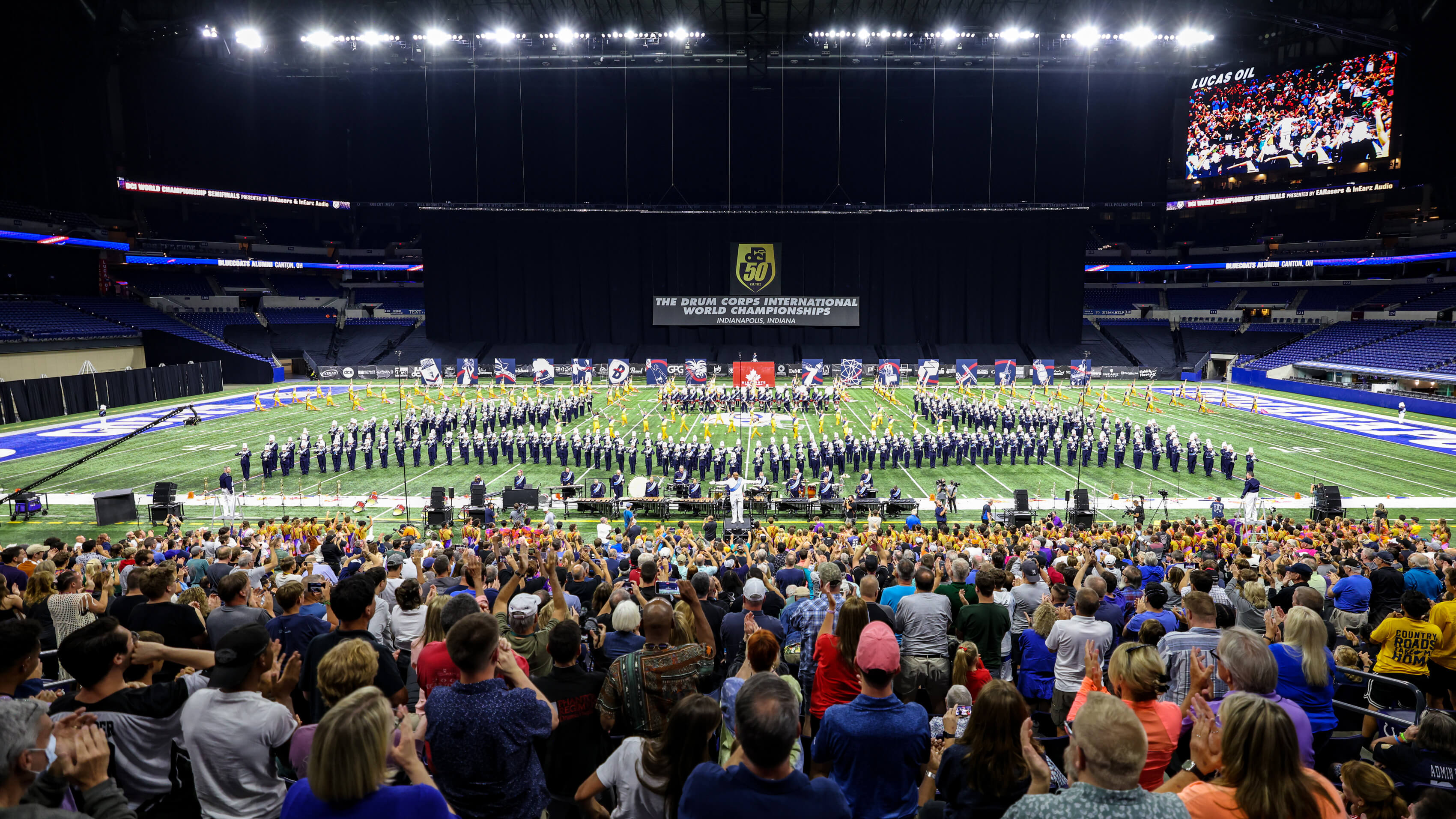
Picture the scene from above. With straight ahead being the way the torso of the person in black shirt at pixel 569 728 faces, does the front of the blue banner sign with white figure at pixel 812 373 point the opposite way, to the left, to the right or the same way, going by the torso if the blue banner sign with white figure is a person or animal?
the opposite way

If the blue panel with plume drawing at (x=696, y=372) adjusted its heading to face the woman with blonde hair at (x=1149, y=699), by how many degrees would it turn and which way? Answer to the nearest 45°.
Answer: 0° — it already faces them

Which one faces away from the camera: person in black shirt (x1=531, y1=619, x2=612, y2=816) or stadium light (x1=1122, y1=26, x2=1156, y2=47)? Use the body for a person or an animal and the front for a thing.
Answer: the person in black shirt

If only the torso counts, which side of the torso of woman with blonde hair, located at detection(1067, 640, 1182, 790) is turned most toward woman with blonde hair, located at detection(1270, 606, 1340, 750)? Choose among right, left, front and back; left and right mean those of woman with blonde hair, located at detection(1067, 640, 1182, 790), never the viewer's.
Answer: right

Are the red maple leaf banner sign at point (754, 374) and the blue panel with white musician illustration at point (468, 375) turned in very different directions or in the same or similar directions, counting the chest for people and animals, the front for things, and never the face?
same or similar directions

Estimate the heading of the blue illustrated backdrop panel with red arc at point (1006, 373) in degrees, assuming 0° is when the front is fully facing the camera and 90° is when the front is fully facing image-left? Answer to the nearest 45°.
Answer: approximately 0°

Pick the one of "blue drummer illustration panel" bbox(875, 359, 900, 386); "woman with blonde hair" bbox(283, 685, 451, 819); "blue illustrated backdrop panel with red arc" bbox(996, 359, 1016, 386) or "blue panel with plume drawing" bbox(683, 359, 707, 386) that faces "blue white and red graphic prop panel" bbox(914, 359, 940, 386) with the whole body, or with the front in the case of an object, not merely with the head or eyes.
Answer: the woman with blonde hair

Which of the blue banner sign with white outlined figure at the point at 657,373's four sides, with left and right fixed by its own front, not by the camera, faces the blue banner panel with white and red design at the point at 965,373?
left

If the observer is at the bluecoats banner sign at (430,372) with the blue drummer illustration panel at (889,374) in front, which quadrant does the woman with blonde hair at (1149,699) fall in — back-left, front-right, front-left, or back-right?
front-right

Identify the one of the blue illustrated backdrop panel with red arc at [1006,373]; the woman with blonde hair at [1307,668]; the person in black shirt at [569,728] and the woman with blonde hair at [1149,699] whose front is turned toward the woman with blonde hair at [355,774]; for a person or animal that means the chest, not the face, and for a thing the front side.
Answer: the blue illustrated backdrop panel with red arc

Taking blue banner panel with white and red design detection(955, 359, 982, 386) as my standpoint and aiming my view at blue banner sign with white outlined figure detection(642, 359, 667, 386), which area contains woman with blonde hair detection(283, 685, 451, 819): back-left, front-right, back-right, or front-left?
front-left

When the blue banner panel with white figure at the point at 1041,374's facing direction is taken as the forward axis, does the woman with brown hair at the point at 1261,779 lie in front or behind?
in front

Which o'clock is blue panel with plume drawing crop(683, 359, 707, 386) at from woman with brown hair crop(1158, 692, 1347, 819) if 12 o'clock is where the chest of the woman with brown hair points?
The blue panel with plume drawing is roughly at 12 o'clock from the woman with brown hair.

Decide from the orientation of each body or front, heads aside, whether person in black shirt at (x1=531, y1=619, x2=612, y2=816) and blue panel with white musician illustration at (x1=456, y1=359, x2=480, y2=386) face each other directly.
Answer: yes

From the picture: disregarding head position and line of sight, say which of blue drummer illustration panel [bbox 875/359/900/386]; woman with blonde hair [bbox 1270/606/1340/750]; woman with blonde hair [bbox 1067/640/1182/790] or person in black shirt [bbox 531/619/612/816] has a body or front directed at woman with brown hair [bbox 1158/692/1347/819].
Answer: the blue drummer illustration panel

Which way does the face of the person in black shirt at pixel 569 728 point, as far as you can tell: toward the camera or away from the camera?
away from the camera

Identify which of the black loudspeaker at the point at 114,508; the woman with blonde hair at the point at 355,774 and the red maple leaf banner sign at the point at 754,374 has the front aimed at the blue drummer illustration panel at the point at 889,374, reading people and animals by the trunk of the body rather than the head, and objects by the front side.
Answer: the woman with blonde hair

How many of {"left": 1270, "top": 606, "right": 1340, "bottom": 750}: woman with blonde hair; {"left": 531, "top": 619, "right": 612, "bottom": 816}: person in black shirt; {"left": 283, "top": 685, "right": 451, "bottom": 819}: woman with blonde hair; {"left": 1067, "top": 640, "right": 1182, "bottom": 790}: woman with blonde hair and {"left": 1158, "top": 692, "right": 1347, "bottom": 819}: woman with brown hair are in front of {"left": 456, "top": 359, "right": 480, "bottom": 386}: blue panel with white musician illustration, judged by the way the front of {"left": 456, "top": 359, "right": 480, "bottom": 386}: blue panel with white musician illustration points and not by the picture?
5

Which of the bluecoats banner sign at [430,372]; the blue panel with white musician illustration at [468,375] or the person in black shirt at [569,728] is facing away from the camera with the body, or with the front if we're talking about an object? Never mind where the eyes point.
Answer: the person in black shirt

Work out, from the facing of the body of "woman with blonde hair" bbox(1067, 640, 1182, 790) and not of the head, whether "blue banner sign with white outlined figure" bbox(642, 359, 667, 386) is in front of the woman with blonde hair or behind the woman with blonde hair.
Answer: in front

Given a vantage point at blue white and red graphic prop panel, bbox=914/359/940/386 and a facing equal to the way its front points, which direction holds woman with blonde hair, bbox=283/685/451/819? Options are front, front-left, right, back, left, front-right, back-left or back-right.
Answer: front

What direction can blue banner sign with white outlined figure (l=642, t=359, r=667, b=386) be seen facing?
toward the camera

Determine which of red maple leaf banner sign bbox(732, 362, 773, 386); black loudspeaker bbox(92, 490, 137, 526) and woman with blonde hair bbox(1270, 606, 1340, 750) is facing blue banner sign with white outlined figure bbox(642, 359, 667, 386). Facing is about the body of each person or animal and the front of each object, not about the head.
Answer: the woman with blonde hair

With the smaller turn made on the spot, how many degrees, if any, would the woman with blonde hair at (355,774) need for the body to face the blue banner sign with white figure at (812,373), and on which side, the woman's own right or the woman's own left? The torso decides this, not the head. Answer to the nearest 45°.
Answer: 0° — they already face it
